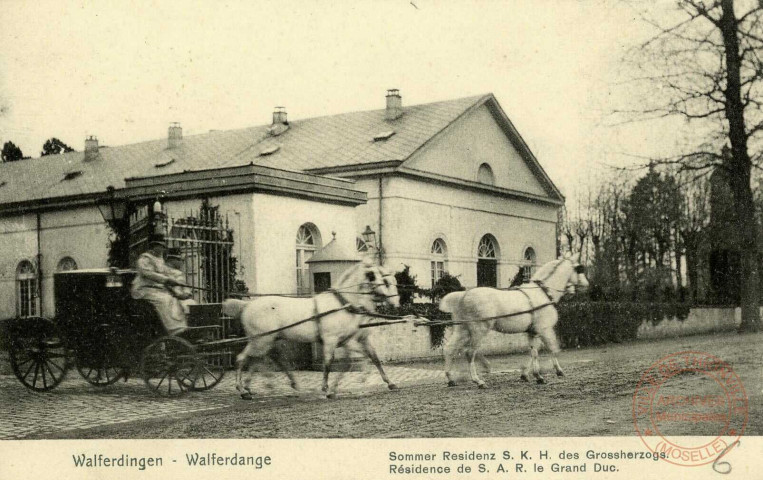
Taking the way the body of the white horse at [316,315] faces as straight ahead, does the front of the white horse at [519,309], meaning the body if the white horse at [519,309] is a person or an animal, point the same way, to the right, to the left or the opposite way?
the same way

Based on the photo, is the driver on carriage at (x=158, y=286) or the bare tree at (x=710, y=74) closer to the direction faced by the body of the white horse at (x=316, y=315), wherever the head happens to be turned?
the bare tree

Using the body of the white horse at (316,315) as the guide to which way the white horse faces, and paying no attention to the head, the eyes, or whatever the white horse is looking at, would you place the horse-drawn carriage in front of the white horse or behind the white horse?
behind

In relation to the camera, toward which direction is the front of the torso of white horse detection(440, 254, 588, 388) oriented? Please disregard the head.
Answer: to the viewer's right

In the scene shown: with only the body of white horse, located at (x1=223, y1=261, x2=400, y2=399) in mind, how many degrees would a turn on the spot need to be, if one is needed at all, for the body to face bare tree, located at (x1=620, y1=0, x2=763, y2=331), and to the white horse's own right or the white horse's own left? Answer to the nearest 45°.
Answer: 0° — it already faces it

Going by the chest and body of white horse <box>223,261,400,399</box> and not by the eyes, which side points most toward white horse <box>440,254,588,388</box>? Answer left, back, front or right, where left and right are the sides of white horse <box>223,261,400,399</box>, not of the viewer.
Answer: front

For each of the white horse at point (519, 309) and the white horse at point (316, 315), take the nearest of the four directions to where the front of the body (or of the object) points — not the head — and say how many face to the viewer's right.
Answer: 2

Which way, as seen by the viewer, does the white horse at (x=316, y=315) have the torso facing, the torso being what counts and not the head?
to the viewer's right
